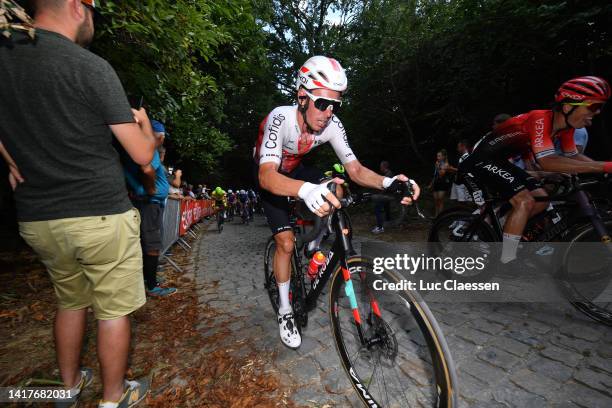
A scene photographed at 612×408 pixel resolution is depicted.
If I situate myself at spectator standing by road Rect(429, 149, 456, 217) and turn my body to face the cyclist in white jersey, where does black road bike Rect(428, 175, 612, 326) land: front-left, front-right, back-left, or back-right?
front-left

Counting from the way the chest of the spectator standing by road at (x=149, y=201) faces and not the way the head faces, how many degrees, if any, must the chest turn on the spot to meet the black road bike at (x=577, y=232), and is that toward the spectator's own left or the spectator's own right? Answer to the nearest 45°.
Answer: approximately 45° to the spectator's own right

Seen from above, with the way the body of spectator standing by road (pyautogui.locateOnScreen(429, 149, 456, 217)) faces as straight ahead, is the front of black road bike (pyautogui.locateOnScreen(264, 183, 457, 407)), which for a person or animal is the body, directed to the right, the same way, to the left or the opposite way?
to the left

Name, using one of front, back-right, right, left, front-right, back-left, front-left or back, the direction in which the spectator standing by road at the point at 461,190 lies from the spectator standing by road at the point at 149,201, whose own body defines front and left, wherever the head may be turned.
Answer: front

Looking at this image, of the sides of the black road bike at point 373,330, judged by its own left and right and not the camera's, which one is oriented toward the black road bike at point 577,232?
left

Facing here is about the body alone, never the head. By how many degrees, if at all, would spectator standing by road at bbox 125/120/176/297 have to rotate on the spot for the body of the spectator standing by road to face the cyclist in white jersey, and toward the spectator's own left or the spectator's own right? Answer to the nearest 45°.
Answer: approximately 45° to the spectator's own right

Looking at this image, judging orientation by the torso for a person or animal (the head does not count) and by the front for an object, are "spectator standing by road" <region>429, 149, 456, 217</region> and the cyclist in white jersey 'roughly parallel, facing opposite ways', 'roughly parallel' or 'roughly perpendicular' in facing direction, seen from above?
roughly perpendicular

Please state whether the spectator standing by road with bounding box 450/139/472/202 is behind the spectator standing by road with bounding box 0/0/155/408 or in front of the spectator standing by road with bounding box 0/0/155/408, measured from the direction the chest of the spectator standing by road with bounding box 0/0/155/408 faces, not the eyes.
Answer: in front

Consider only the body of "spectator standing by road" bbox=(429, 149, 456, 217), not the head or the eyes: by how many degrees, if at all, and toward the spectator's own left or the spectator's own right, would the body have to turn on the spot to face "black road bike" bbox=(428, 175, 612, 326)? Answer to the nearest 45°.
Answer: approximately 45° to the spectator's own left

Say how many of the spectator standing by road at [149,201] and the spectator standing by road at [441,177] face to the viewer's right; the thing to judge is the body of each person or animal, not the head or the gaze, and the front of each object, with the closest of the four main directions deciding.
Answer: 1

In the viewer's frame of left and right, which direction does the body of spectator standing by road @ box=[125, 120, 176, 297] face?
facing to the right of the viewer

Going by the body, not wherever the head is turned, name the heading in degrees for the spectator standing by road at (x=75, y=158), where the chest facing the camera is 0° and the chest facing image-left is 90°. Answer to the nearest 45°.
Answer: approximately 225°

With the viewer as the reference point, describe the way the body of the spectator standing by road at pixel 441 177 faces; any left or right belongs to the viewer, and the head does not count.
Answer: facing the viewer and to the left of the viewer

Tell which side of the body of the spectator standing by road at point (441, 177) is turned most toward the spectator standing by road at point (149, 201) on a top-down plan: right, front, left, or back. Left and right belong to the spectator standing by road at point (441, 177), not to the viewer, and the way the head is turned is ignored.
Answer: front

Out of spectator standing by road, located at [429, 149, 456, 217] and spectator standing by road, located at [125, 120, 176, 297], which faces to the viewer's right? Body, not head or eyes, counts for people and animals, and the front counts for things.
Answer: spectator standing by road, located at [125, 120, 176, 297]

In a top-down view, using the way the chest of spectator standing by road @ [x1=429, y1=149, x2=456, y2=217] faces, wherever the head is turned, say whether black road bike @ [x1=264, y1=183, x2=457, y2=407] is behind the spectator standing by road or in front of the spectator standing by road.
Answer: in front
